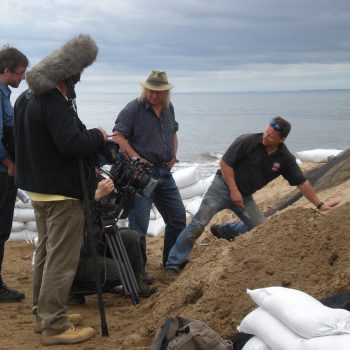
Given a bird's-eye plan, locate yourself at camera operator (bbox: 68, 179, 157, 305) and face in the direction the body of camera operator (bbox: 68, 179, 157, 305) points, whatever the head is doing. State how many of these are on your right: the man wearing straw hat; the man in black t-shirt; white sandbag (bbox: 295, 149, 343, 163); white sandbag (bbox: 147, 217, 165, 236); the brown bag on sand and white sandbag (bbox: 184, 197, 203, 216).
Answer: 1

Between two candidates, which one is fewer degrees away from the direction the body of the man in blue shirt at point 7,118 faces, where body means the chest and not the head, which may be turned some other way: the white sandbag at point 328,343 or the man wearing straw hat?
the man wearing straw hat

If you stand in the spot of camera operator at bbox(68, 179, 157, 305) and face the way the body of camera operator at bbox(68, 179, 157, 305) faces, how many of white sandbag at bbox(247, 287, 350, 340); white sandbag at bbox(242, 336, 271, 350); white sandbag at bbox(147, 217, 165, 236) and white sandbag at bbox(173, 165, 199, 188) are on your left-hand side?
2

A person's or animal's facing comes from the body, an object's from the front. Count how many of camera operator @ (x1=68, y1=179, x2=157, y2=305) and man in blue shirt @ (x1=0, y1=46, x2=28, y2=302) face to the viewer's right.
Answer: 2

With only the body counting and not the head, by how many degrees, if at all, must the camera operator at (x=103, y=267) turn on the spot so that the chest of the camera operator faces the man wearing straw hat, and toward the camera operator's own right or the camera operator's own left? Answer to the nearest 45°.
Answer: approximately 90° to the camera operator's own left

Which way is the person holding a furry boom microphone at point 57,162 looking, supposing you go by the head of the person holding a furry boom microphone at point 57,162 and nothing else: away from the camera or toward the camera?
away from the camera

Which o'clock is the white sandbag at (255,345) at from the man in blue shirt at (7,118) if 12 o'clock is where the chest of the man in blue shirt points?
The white sandbag is roughly at 2 o'clock from the man in blue shirt.

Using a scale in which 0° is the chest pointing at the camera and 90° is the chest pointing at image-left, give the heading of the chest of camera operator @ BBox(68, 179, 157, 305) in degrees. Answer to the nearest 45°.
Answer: approximately 270°

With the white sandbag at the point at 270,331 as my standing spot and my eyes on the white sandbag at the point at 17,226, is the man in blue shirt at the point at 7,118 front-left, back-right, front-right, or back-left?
front-left

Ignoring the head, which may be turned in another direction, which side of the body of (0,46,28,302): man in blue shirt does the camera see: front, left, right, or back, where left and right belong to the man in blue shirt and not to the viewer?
right

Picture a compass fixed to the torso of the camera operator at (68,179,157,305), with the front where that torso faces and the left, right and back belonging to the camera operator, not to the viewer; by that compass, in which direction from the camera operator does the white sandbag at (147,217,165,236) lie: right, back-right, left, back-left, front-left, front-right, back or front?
left

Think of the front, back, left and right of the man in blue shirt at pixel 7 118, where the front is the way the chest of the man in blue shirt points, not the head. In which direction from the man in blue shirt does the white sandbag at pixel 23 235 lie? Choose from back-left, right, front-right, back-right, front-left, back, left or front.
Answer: left

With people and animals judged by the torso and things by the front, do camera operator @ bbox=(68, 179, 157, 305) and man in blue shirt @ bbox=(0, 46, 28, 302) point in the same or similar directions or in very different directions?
same or similar directions

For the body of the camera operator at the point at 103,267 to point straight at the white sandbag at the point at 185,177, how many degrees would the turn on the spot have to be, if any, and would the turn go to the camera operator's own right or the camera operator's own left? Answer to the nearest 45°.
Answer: approximately 90° to the camera operator's own left

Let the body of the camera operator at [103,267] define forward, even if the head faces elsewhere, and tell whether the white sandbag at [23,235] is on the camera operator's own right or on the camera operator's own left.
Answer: on the camera operator's own left

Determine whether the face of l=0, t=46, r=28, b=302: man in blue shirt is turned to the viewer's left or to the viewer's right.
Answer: to the viewer's right
